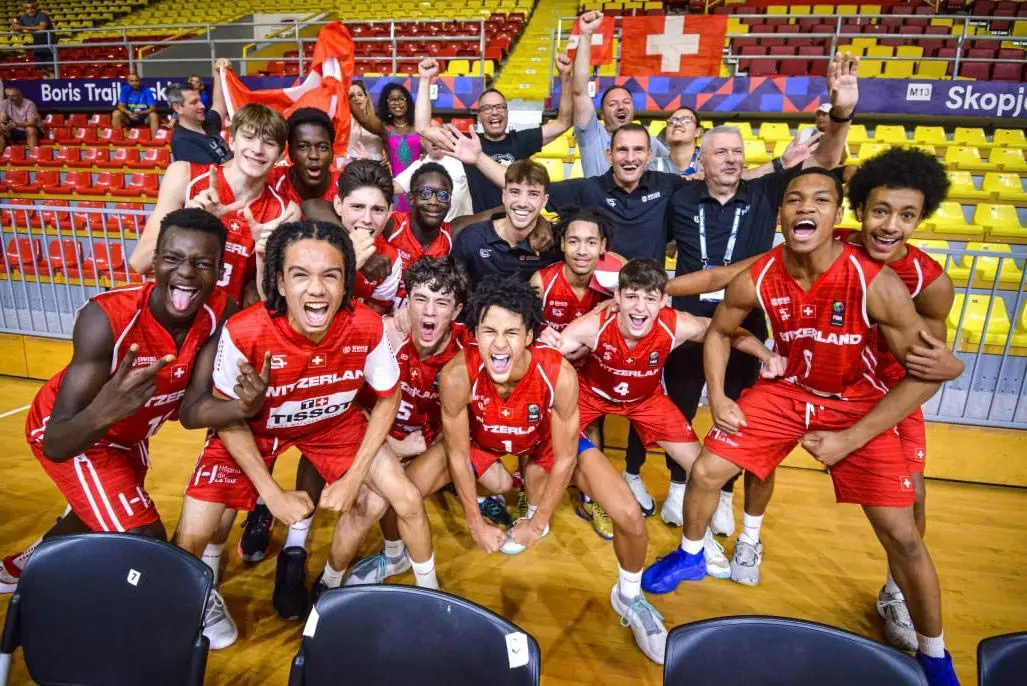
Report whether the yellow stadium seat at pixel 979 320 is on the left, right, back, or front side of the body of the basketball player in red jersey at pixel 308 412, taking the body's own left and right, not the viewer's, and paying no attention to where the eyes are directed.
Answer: left

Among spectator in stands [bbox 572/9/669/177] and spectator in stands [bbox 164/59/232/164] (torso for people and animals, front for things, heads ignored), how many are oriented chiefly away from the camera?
0

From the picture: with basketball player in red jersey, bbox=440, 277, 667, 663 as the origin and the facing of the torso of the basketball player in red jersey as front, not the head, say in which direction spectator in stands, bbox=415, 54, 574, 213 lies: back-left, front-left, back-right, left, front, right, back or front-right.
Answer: back

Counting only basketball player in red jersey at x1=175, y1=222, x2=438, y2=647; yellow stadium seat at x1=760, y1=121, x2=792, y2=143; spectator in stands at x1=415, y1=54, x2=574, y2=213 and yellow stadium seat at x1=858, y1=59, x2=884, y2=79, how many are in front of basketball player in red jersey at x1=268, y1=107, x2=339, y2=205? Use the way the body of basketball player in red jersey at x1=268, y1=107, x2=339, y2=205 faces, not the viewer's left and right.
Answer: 1

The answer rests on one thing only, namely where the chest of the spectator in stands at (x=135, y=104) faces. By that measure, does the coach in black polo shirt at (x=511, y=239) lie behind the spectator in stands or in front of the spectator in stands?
in front

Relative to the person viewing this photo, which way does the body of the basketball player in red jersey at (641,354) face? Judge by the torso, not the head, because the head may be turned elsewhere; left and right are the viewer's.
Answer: facing the viewer

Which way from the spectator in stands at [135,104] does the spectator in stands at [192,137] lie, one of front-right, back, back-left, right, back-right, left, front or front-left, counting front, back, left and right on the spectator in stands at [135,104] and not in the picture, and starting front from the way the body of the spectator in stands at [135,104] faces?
front

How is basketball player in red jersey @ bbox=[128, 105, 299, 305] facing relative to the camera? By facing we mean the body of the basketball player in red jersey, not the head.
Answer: toward the camera

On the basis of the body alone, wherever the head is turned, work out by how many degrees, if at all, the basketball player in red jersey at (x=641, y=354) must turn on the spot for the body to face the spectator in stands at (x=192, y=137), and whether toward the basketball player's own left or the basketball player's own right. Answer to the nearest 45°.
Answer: approximately 90° to the basketball player's own right

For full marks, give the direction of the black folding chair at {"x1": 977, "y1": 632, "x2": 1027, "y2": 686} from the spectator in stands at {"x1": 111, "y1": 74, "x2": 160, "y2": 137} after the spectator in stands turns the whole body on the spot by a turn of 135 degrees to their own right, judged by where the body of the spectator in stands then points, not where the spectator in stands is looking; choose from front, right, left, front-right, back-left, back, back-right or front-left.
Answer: back-left

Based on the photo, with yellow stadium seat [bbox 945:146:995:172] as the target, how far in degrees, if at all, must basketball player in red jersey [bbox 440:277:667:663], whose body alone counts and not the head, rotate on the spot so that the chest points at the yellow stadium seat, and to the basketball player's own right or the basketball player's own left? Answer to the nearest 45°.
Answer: approximately 135° to the basketball player's own left

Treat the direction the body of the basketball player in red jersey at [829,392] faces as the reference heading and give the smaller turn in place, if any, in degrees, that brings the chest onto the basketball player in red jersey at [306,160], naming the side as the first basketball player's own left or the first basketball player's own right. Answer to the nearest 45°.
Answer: approximately 90° to the first basketball player's own right

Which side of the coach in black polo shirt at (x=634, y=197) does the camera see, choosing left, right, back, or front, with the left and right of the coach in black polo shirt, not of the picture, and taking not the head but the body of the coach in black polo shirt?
front
